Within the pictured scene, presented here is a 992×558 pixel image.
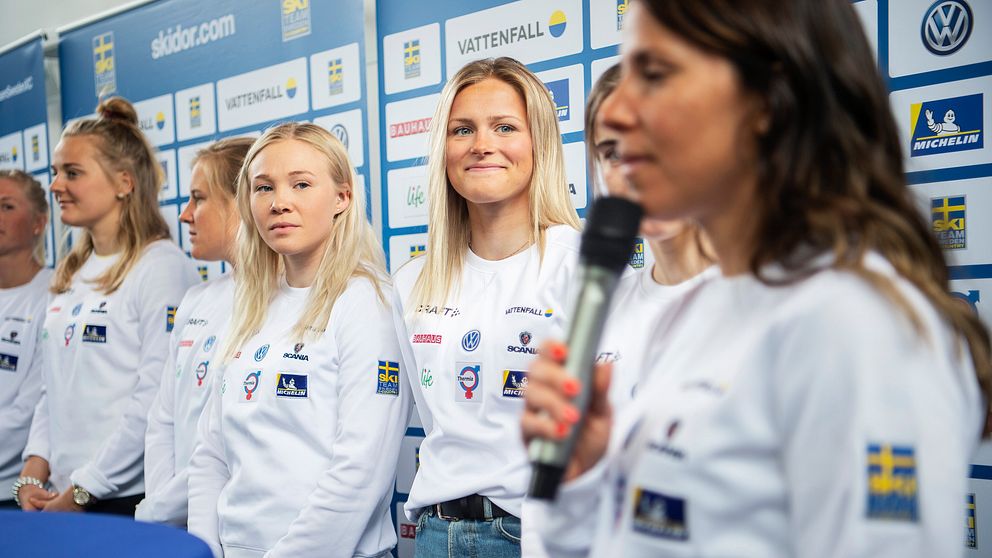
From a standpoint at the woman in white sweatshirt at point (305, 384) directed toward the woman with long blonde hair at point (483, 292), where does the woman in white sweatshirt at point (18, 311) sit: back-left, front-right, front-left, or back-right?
back-left

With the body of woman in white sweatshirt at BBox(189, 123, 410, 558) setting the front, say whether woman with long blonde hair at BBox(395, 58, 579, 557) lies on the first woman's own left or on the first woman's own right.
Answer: on the first woman's own left

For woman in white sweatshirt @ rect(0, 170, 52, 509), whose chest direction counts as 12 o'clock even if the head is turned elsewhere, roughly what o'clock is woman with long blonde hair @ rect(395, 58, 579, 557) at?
The woman with long blonde hair is roughly at 10 o'clock from the woman in white sweatshirt.

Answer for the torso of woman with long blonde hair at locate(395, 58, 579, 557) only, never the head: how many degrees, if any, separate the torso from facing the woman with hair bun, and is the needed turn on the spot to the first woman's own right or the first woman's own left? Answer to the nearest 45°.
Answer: approximately 135° to the first woman's own right

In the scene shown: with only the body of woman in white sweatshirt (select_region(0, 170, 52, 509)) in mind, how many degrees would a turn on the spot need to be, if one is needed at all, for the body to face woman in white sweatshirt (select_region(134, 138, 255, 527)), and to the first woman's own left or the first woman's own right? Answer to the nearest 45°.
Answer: approximately 45° to the first woman's own left

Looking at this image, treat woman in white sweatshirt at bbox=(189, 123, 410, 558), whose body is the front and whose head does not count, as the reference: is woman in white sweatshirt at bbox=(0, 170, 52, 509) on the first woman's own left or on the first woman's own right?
on the first woman's own right

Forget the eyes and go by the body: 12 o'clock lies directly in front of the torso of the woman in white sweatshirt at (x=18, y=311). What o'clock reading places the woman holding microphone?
The woman holding microphone is roughly at 10 o'clock from the woman in white sweatshirt.

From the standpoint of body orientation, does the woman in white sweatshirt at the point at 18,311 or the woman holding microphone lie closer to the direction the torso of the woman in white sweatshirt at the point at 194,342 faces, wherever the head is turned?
the woman holding microphone

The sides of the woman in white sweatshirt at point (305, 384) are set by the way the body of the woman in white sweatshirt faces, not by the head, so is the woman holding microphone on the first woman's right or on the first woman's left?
on the first woman's left
